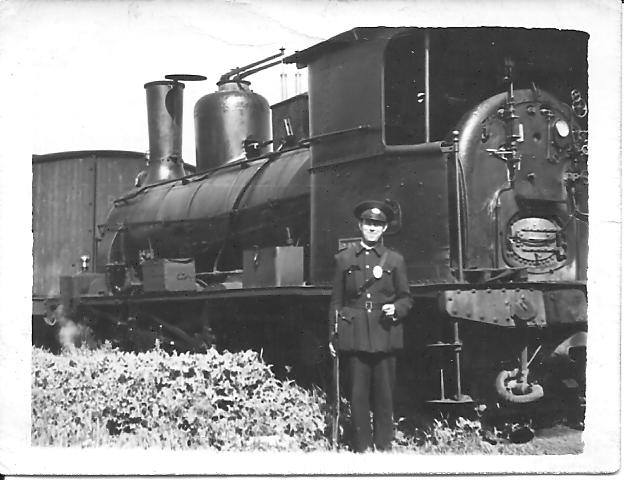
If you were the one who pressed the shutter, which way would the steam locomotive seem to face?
facing away from the viewer and to the left of the viewer

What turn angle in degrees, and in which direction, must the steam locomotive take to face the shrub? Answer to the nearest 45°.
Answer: approximately 45° to its left

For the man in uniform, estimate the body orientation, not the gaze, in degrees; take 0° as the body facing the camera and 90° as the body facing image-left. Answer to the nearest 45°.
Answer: approximately 0°

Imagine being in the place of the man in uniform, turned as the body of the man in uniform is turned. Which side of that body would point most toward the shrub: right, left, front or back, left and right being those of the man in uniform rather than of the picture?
right
